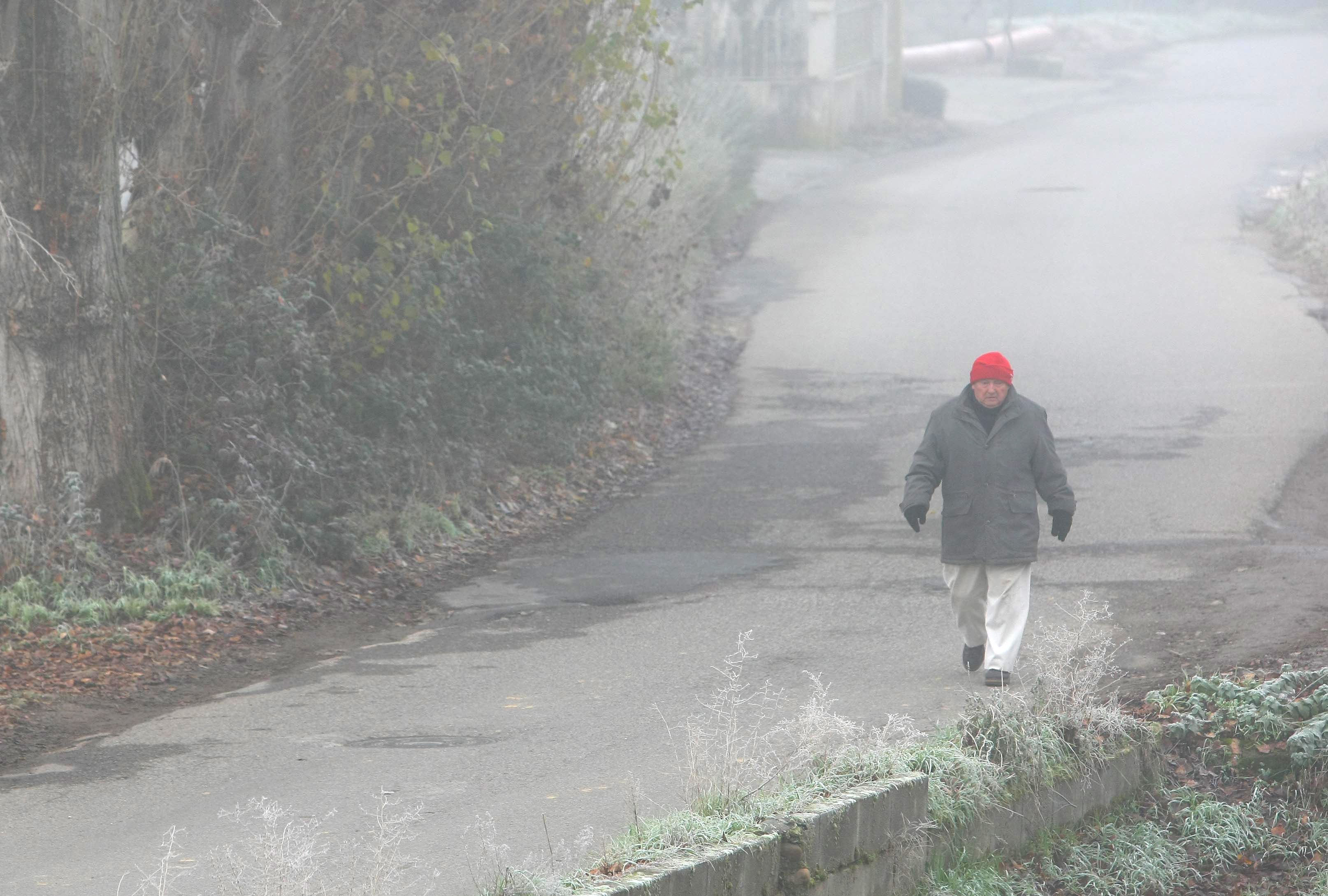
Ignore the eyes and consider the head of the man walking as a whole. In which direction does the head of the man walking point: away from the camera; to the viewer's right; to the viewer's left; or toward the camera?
toward the camera

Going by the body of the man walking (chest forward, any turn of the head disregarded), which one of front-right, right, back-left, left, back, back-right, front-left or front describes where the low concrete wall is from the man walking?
front

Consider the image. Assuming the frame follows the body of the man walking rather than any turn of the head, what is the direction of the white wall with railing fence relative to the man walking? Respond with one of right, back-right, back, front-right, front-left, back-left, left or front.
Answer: back

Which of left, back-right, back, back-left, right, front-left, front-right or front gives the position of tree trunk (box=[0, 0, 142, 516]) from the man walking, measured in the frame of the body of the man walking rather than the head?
right

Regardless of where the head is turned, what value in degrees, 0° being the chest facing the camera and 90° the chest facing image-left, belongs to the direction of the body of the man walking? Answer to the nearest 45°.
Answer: approximately 0°

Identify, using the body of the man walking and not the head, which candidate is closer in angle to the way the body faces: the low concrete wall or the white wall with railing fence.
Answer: the low concrete wall
